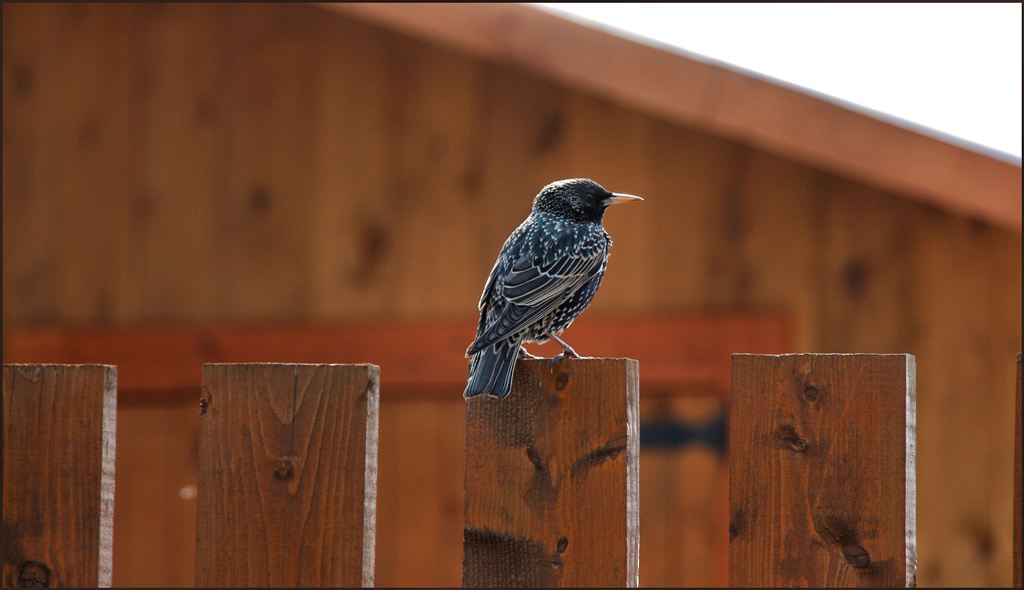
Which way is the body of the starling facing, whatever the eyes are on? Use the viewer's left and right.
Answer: facing away from the viewer and to the right of the viewer
